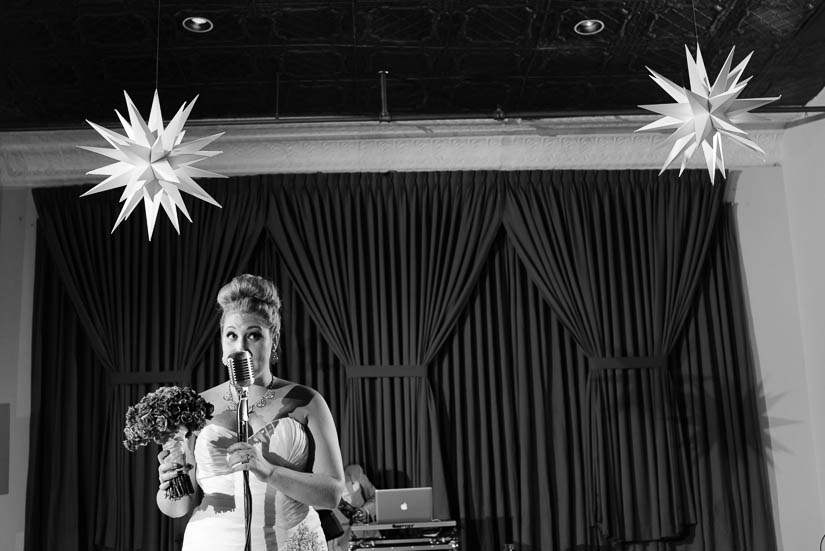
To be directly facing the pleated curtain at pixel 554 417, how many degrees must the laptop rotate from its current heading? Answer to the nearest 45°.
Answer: approximately 45° to its right

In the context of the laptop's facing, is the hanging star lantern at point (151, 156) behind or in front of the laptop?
behind

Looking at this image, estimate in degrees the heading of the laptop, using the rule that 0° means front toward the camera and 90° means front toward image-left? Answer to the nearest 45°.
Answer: approximately 180°

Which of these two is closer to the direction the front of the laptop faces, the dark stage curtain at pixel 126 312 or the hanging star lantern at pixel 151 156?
the dark stage curtain

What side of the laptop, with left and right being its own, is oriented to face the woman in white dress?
back

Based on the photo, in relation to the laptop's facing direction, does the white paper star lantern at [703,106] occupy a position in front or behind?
behind

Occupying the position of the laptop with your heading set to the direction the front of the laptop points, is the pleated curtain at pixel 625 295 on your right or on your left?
on your right

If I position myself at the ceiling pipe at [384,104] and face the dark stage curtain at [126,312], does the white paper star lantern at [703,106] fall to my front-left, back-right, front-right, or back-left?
back-left

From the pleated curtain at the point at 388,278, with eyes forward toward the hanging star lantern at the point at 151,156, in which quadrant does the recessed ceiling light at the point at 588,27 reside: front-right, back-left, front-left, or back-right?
front-left

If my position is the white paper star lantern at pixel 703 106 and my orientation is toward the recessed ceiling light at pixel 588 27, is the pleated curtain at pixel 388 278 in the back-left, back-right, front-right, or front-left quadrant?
front-left
